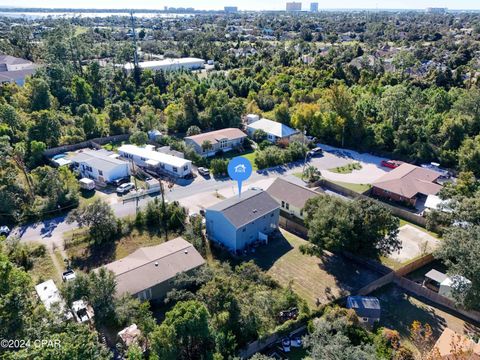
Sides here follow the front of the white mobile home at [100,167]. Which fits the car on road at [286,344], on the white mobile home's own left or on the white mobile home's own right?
on the white mobile home's own left

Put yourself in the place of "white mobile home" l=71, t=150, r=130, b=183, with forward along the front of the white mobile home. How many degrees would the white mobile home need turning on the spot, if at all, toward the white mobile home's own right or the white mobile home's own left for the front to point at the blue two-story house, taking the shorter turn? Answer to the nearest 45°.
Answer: approximately 90° to the white mobile home's own left

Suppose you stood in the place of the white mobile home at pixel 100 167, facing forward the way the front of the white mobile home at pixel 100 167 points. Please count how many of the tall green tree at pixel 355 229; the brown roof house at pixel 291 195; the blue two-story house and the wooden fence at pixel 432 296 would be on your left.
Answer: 4

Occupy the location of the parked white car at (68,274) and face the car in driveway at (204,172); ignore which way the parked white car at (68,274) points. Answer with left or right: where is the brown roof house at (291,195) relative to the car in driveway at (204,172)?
right

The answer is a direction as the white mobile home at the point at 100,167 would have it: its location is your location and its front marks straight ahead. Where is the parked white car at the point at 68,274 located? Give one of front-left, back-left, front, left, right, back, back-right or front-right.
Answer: front-left

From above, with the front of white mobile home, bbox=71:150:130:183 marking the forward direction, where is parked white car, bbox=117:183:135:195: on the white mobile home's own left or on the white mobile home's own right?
on the white mobile home's own left

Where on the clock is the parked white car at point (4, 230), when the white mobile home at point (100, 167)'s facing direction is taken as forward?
The parked white car is roughly at 12 o'clock from the white mobile home.

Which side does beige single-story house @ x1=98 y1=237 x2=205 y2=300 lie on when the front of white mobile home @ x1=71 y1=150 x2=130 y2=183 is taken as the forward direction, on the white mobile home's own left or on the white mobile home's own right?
on the white mobile home's own left

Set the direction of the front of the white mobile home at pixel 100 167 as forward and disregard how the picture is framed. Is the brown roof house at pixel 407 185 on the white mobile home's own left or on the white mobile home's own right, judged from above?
on the white mobile home's own left

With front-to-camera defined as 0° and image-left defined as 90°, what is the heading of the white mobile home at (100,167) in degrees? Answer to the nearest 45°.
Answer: approximately 45°

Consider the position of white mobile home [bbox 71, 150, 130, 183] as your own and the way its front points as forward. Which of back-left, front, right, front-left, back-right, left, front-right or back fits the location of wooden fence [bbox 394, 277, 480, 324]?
left

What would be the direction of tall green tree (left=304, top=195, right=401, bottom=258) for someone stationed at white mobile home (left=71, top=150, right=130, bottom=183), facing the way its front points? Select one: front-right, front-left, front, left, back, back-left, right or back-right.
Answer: left

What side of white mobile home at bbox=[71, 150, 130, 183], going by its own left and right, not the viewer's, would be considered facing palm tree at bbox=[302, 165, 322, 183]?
left

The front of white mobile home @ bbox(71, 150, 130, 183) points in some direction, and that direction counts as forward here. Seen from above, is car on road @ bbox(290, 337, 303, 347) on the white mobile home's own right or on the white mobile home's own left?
on the white mobile home's own left

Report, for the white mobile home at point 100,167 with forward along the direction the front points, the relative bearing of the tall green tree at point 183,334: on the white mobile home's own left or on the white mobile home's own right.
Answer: on the white mobile home's own left
